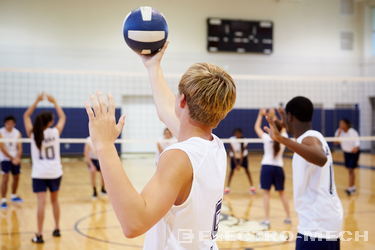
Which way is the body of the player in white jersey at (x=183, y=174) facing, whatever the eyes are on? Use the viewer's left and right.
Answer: facing away from the viewer and to the left of the viewer

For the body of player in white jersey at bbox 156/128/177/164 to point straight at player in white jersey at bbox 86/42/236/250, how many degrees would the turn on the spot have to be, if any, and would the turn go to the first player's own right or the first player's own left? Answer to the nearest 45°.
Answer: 0° — they already face them

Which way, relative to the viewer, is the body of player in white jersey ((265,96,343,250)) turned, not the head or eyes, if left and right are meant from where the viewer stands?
facing away from the viewer and to the left of the viewer

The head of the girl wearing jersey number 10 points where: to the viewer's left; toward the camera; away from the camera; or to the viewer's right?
away from the camera

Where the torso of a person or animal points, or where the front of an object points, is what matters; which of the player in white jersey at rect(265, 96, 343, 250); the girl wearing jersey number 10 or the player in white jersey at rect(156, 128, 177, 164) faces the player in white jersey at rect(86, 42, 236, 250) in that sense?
the player in white jersey at rect(156, 128, 177, 164)

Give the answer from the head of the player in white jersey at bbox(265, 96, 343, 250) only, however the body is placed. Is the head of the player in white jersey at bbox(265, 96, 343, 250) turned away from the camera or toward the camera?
away from the camera

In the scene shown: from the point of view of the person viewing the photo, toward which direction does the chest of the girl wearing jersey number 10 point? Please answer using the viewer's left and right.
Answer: facing away from the viewer

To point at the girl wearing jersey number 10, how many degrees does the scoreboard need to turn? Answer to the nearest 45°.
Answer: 0° — it already faces them

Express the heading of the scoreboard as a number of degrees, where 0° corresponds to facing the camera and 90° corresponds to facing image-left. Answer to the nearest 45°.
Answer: approximately 0°

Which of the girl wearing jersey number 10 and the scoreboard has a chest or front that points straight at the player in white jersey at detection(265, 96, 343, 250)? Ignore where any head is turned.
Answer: the scoreboard
